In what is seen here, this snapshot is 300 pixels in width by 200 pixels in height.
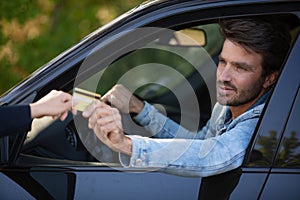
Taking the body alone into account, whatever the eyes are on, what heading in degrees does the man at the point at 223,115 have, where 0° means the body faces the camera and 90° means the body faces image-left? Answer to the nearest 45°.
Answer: approximately 45°

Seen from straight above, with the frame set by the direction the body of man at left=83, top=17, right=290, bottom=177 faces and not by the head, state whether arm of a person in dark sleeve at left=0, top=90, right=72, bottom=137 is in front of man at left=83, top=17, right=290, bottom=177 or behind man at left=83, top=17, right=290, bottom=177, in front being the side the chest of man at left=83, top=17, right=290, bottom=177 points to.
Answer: in front

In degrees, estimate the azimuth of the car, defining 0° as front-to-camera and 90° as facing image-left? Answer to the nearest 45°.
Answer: approximately 90°
